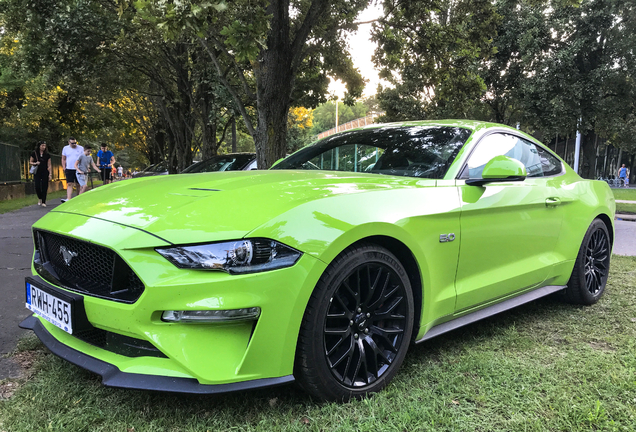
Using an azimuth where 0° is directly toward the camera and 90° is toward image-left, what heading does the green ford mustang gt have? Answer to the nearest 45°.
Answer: approximately 45°

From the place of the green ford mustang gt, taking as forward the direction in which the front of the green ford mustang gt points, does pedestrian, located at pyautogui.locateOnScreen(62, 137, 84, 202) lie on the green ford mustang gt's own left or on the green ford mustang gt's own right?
on the green ford mustang gt's own right

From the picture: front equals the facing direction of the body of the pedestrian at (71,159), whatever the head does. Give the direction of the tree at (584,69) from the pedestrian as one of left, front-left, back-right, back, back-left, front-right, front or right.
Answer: left

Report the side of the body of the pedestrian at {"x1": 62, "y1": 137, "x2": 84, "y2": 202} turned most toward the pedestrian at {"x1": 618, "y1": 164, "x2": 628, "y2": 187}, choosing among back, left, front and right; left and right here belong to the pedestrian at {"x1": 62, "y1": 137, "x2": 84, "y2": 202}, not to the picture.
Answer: left

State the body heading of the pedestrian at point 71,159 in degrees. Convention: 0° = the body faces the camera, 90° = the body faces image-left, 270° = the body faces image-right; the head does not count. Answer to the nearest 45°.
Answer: approximately 0°
